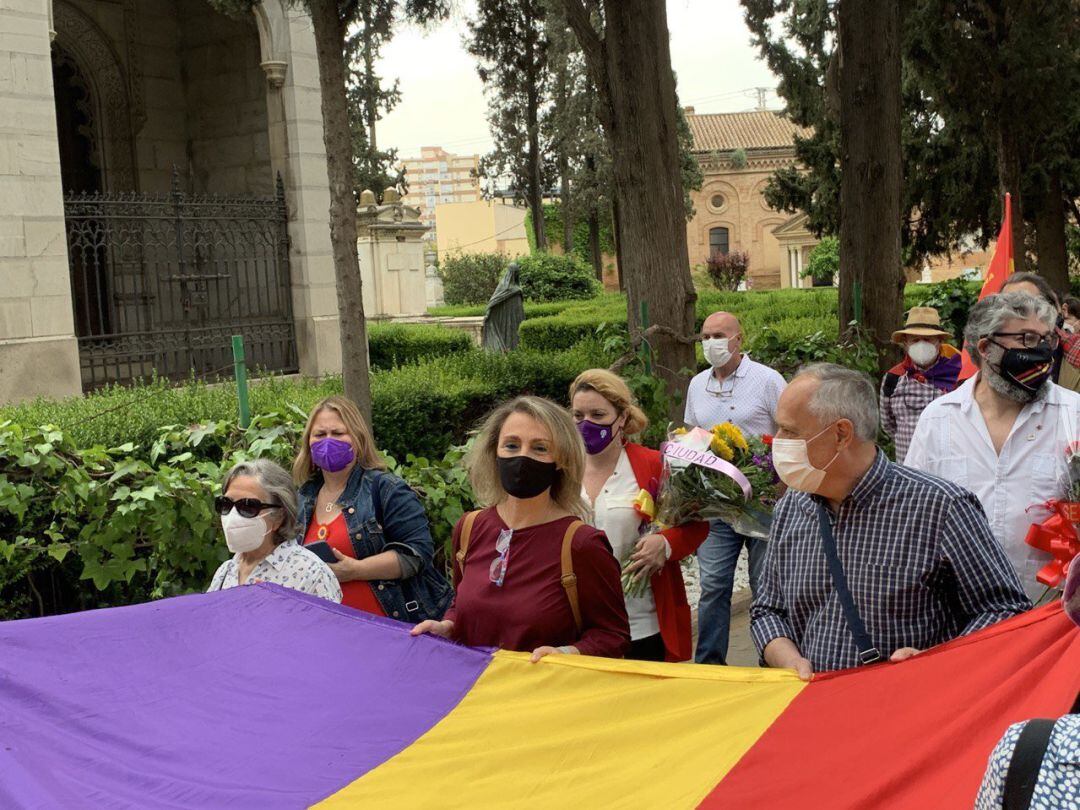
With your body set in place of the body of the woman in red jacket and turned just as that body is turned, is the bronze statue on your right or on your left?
on your right

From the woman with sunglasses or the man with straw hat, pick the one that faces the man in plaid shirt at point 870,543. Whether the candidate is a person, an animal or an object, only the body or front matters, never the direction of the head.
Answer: the man with straw hat

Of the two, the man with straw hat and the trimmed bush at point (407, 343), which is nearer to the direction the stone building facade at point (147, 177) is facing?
the man with straw hat

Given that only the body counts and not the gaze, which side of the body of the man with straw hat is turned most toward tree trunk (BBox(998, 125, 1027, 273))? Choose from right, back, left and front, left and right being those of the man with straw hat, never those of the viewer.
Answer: back

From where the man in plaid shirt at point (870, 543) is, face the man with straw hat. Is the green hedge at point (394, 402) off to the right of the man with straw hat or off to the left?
left

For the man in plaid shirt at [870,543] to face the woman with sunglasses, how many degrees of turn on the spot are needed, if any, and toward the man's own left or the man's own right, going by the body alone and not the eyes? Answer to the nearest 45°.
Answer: approximately 45° to the man's own right

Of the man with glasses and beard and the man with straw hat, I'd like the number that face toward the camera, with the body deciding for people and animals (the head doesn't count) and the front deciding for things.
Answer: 2

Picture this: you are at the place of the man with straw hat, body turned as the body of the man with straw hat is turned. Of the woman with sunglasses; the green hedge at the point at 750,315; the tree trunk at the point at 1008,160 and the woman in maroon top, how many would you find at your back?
2

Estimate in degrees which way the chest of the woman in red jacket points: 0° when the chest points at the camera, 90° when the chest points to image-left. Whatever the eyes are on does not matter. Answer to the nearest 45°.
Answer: approximately 45°

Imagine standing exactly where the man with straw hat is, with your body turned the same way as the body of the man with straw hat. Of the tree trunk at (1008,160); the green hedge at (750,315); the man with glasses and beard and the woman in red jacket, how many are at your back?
2
